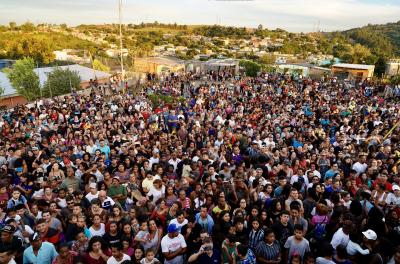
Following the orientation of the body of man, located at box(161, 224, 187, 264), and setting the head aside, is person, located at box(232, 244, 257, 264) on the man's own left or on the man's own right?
on the man's own left

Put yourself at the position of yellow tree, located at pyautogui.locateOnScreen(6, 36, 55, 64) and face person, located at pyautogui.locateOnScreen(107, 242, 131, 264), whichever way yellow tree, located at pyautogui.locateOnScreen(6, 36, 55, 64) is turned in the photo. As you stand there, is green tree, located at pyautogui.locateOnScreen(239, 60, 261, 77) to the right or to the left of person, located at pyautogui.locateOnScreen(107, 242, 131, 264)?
left

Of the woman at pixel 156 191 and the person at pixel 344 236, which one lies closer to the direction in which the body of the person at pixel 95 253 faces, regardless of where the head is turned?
the person

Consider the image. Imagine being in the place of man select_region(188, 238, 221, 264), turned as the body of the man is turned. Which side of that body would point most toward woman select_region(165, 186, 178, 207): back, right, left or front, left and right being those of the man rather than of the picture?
back

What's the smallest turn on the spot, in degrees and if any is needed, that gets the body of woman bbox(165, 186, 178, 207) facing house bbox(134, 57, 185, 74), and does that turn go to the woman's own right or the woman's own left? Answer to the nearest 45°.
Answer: approximately 180°

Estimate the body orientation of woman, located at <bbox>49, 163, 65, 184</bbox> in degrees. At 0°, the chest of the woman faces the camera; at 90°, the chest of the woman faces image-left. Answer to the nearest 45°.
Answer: approximately 0°
